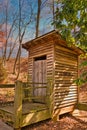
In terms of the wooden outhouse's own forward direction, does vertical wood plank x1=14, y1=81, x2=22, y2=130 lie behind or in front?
in front

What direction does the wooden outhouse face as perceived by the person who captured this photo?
facing the viewer and to the left of the viewer
